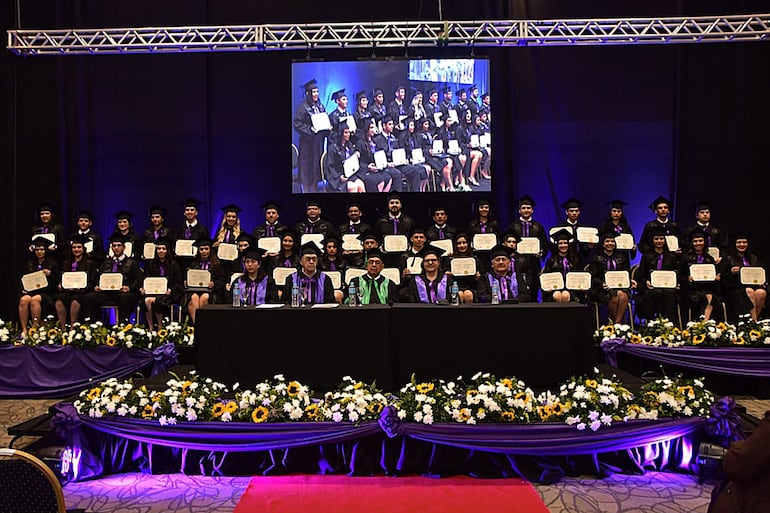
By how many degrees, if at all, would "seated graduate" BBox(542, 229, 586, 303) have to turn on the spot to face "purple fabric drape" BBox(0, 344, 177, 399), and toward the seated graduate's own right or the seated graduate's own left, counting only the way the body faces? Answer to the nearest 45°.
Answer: approximately 45° to the seated graduate's own right

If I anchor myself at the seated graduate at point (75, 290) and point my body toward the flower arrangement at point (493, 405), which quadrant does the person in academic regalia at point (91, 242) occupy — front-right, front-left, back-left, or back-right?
back-left

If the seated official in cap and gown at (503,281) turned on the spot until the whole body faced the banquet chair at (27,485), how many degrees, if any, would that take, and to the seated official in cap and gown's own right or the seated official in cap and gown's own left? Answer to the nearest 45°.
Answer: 0° — they already face it

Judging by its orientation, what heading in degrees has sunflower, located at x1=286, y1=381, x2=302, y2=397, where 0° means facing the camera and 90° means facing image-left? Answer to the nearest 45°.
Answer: approximately 0°

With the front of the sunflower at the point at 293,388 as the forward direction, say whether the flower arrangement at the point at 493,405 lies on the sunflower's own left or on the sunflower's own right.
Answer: on the sunflower's own left

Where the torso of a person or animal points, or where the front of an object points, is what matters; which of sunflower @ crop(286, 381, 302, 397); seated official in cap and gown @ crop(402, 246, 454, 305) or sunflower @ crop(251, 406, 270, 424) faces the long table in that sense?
the seated official in cap and gown

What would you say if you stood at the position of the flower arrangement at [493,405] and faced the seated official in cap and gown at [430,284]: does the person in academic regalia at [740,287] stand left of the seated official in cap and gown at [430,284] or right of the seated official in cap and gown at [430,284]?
right

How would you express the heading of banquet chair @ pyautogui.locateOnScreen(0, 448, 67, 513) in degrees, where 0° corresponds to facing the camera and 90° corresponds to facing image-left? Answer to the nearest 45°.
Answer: approximately 180°
